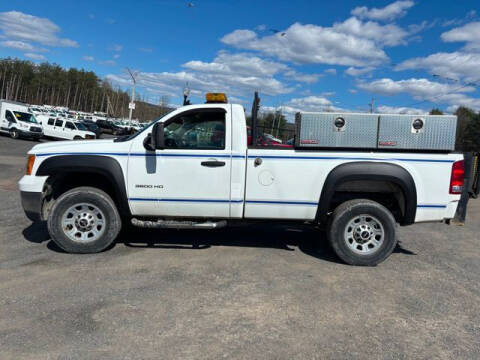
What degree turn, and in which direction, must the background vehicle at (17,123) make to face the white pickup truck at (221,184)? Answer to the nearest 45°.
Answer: approximately 45° to its right

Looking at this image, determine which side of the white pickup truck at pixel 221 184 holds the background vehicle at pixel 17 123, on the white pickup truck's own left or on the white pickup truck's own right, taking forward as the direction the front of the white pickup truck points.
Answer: on the white pickup truck's own right

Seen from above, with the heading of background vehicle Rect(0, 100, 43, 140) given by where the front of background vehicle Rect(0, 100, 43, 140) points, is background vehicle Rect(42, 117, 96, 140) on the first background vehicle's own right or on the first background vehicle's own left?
on the first background vehicle's own left

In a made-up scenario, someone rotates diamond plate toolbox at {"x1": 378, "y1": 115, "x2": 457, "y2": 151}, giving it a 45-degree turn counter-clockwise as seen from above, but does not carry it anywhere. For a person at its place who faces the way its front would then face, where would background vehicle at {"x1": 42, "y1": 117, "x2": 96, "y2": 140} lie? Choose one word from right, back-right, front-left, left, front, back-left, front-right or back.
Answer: back

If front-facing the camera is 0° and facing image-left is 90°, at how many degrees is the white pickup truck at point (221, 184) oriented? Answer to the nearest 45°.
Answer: approximately 90°

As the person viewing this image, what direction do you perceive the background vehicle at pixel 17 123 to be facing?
facing the viewer and to the right of the viewer

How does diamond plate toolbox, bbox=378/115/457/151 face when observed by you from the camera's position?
facing the viewer
